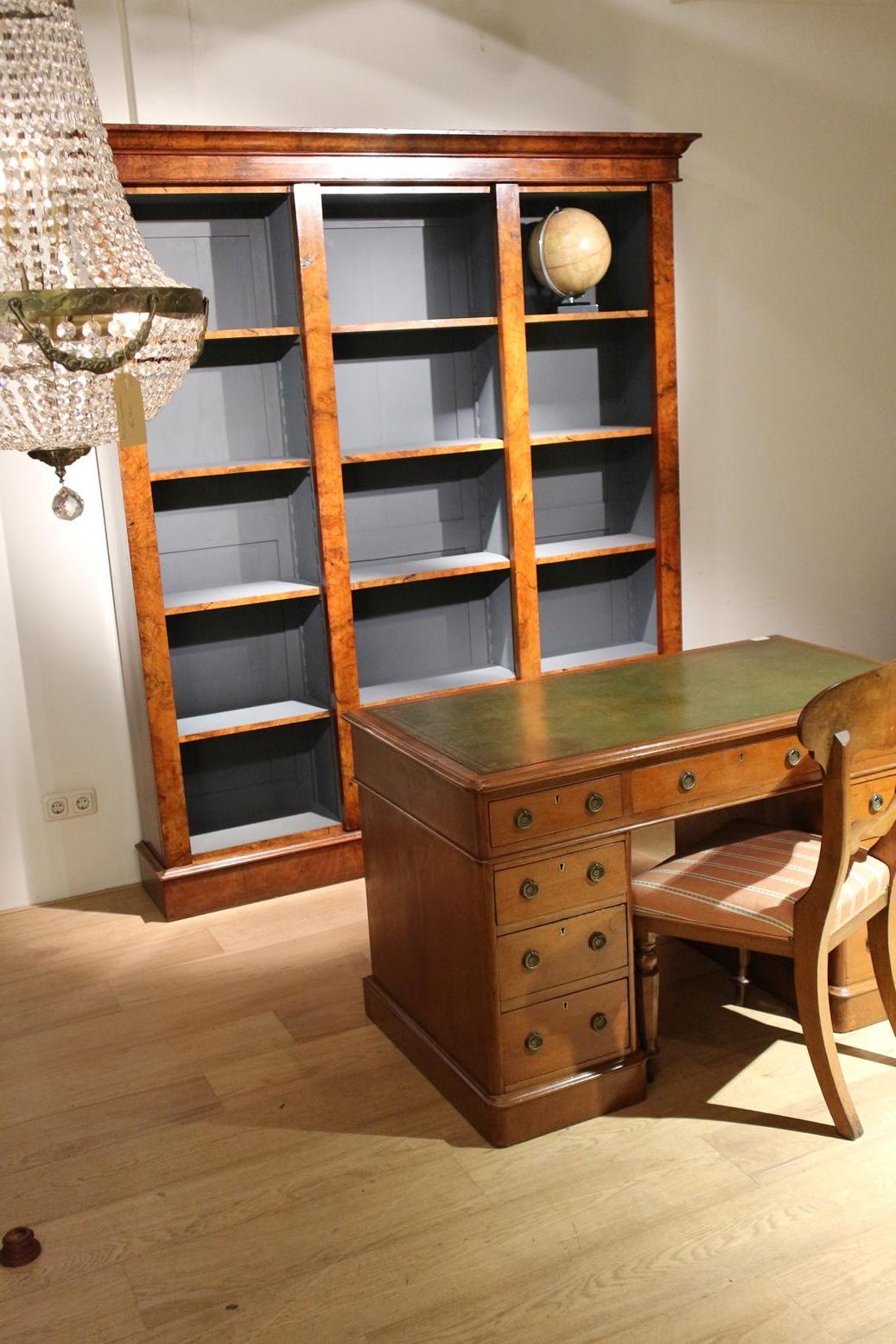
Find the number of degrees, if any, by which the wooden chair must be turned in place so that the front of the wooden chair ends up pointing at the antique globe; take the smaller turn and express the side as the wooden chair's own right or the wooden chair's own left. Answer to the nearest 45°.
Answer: approximately 45° to the wooden chair's own right

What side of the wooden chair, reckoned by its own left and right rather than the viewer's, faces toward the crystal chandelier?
front

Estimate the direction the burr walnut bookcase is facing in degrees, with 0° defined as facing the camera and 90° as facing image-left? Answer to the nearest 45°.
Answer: approximately 315°

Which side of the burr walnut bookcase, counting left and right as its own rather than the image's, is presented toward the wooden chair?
front

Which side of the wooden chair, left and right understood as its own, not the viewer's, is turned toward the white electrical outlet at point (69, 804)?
front

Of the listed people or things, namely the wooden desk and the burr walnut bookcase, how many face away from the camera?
0

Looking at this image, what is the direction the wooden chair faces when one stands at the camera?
facing away from the viewer and to the left of the viewer

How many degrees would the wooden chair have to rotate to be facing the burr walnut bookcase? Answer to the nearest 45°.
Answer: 0° — it already faces it
